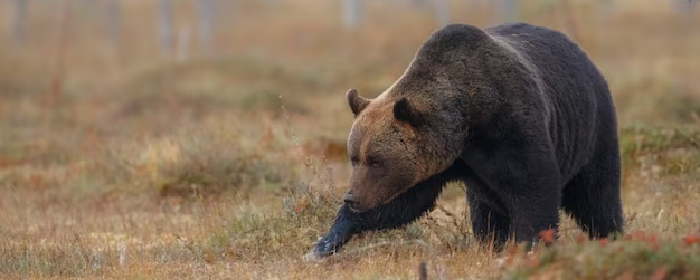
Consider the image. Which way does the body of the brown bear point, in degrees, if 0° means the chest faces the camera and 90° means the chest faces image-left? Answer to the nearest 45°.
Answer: approximately 45°

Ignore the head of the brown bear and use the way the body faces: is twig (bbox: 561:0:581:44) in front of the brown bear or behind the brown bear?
behind
